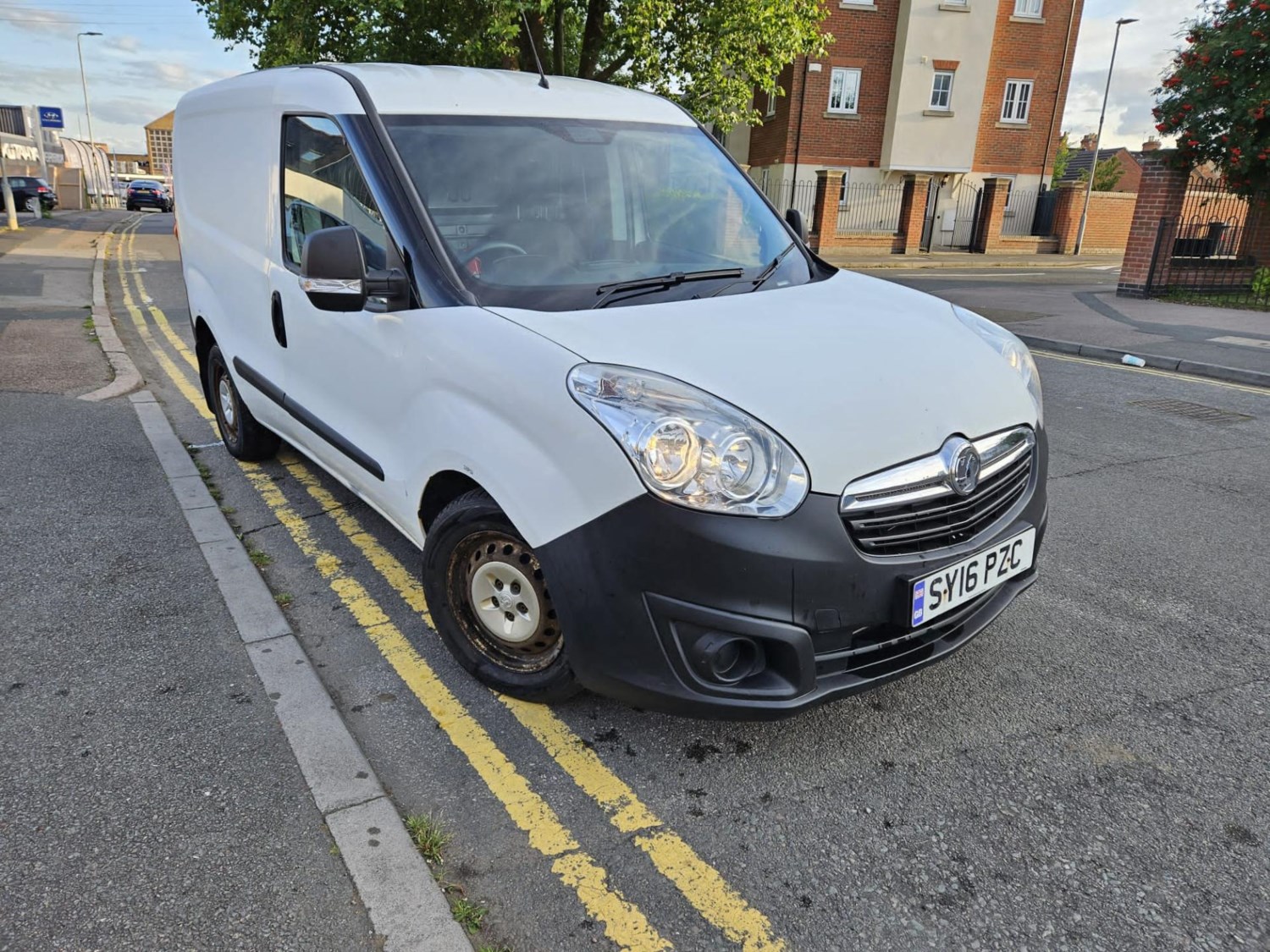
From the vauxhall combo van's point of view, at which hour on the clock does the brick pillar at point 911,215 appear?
The brick pillar is roughly at 8 o'clock from the vauxhall combo van.

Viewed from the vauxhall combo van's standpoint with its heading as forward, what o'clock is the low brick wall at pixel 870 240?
The low brick wall is roughly at 8 o'clock from the vauxhall combo van.

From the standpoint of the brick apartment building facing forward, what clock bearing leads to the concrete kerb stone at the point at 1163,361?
The concrete kerb stone is roughly at 12 o'clock from the brick apartment building.

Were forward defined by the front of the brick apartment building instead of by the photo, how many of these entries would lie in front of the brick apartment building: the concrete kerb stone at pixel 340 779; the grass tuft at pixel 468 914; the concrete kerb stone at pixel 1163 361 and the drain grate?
4

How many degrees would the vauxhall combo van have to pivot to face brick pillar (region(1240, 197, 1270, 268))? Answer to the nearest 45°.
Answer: approximately 90° to its left

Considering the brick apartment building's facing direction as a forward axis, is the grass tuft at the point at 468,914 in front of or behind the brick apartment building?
in front

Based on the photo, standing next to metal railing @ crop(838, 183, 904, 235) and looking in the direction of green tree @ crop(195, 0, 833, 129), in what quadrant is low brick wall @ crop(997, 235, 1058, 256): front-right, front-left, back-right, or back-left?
back-left

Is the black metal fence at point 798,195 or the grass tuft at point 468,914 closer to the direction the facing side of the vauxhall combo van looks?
the grass tuft

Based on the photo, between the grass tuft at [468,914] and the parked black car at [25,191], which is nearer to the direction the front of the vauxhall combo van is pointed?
the grass tuft

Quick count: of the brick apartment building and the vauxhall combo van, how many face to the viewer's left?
0

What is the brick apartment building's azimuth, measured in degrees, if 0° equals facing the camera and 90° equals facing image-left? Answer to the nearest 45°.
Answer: approximately 0°

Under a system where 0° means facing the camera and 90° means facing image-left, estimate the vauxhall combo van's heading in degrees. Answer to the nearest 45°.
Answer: approximately 315°

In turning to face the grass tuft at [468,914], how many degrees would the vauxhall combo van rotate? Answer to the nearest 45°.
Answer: approximately 45° to its right
